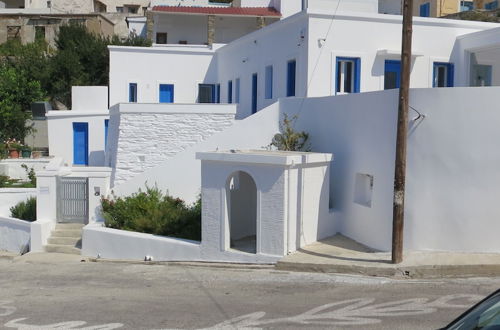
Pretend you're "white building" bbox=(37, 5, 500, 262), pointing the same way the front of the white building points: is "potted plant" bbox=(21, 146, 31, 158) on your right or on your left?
on your right

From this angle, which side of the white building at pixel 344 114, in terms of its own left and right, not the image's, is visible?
front

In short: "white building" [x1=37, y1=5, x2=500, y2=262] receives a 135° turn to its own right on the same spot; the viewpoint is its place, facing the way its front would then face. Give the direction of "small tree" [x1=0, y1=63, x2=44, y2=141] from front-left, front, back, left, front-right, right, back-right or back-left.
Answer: front

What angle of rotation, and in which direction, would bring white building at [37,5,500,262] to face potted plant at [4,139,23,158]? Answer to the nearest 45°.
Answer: approximately 135° to its right

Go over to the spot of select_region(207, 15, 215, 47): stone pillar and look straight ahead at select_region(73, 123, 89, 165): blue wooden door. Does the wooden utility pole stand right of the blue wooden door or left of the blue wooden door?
left

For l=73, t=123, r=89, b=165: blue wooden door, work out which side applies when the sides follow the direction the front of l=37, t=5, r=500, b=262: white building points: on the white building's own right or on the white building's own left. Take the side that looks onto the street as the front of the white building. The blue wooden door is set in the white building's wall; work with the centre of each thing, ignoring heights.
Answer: on the white building's own right

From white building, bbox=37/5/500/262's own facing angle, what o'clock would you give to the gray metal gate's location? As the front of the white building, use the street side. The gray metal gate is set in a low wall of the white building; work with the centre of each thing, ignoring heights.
The gray metal gate is roughly at 3 o'clock from the white building.

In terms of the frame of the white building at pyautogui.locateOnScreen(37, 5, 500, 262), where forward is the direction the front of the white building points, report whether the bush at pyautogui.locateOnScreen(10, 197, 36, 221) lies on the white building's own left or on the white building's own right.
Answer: on the white building's own right

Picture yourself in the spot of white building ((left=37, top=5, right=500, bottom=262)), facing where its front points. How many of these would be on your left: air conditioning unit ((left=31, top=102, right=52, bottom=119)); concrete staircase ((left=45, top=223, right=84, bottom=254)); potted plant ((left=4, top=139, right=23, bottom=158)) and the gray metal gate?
0

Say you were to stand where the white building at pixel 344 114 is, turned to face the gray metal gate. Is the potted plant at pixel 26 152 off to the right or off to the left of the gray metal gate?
right

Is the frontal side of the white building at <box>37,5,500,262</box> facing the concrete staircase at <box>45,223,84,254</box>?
no
